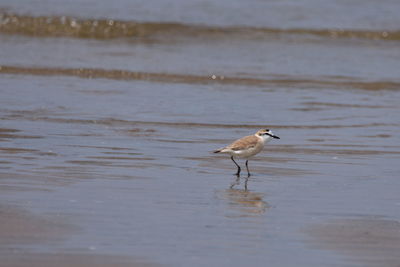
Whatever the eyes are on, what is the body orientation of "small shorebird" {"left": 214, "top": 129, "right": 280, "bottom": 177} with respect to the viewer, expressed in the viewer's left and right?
facing to the right of the viewer
